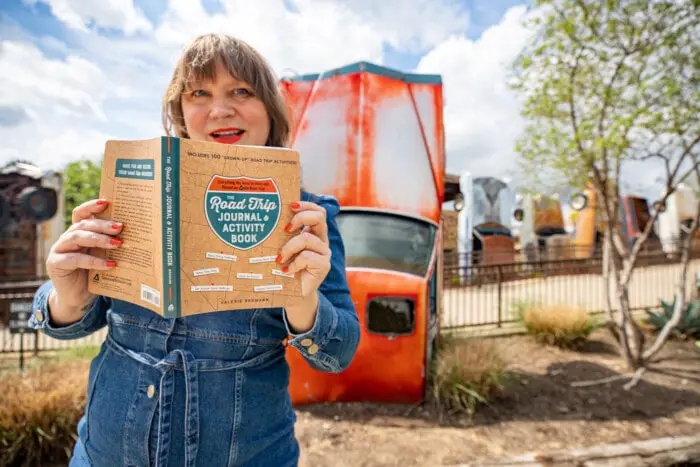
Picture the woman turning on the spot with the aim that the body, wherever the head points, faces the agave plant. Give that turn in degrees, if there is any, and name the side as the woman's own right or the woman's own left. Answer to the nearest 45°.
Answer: approximately 135° to the woman's own left

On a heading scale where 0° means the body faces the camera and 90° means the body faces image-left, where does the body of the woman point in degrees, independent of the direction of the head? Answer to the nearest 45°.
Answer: approximately 0°

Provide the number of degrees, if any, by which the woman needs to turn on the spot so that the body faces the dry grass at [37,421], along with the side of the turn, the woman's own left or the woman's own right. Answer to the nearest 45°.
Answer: approximately 135° to the woman's own right

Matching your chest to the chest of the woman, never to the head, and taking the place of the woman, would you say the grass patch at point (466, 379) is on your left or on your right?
on your left

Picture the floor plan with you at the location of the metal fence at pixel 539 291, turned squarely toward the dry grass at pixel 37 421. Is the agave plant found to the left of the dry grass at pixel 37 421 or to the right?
left

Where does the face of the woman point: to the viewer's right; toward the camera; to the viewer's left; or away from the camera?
toward the camera

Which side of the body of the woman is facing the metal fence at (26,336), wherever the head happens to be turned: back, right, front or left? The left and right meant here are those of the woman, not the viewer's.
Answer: back

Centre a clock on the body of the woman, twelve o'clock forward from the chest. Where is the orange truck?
The orange truck is roughly at 7 o'clock from the woman.
